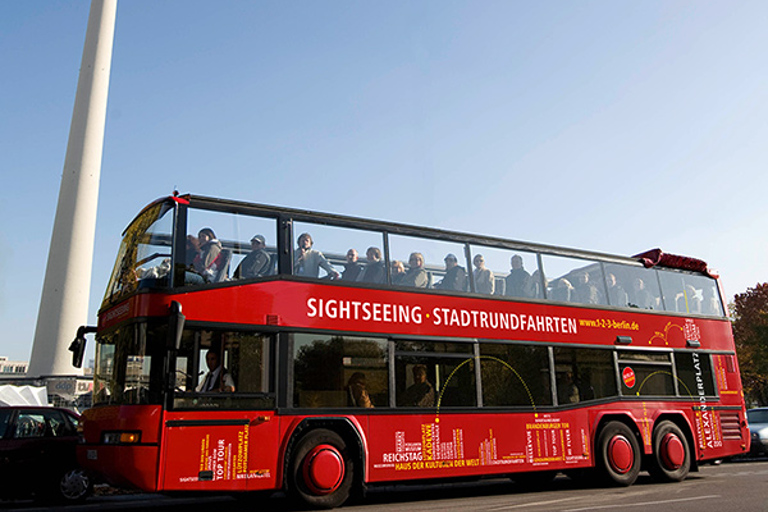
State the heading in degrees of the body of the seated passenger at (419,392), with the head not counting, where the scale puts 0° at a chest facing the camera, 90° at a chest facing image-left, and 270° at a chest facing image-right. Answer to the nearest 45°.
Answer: approximately 45°

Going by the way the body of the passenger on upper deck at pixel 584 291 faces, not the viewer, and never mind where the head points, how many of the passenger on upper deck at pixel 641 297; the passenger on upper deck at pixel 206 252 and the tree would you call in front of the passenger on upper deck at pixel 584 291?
1

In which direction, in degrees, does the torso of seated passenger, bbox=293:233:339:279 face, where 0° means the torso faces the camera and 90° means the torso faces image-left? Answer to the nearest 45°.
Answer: approximately 45°

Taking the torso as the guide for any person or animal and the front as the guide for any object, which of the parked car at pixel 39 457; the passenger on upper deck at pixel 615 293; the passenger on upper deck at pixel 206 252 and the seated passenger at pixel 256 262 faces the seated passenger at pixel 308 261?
the passenger on upper deck at pixel 615 293

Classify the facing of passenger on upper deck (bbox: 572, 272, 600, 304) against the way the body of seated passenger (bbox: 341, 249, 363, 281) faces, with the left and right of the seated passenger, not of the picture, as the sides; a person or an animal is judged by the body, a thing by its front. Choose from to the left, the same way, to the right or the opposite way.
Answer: the same way

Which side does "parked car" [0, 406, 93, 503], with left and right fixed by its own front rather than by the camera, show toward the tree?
back

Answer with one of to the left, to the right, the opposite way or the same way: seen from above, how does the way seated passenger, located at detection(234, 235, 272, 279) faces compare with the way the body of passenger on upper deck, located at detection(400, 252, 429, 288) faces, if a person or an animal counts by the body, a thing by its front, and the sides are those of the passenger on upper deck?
the same way

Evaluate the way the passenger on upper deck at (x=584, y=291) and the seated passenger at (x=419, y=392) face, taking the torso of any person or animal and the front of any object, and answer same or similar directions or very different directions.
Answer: same or similar directions

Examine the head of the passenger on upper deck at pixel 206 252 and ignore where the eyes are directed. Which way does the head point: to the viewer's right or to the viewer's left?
to the viewer's left

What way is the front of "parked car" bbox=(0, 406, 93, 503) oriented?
to the viewer's left

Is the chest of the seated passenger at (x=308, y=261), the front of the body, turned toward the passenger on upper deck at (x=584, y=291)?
no

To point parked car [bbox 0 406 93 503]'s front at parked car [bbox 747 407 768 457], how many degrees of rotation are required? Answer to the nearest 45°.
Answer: approximately 180°

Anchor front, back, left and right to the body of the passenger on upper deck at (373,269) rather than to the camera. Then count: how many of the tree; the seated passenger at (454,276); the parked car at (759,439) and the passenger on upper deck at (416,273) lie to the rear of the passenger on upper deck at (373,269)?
4

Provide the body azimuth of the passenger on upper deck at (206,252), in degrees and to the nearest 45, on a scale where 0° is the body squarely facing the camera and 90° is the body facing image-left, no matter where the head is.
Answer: approximately 45°

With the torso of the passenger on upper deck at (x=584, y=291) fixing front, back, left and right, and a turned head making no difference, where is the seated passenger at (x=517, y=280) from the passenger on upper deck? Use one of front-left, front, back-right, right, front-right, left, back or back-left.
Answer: front

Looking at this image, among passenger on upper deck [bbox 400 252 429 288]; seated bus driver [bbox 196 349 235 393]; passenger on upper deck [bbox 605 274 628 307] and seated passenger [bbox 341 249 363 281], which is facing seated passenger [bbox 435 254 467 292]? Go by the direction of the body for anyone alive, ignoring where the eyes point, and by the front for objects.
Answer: passenger on upper deck [bbox 605 274 628 307]

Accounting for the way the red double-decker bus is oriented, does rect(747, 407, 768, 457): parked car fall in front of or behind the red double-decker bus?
behind

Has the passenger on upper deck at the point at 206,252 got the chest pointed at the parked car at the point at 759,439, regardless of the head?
no

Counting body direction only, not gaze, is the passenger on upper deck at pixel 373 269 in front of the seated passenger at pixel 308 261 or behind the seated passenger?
behind

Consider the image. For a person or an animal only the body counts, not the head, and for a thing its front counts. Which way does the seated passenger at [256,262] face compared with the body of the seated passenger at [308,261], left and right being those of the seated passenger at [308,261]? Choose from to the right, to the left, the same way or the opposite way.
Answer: the same way

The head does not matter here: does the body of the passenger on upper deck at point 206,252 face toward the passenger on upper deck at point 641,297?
no

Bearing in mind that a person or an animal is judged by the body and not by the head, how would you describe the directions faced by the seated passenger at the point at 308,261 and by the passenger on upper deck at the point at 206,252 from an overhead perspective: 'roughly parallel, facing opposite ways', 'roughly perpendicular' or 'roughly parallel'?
roughly parallel
